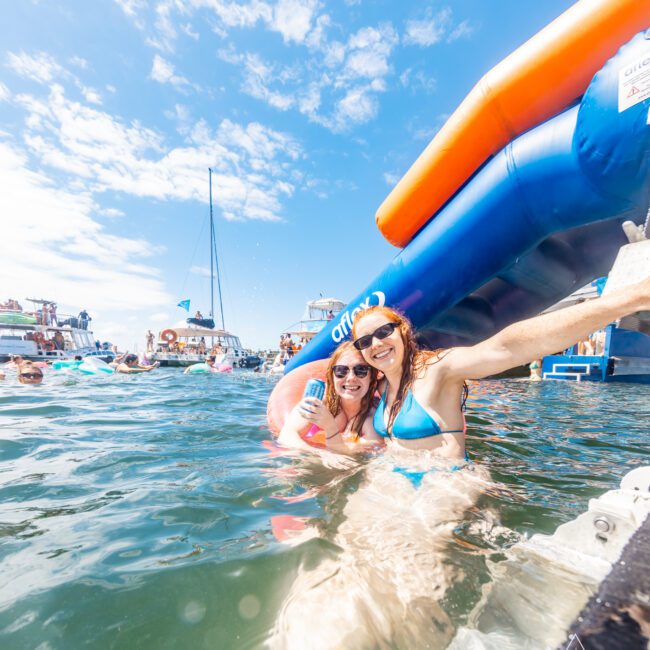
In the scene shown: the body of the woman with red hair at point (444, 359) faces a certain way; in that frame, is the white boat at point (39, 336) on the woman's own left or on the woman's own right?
on the woman's own right

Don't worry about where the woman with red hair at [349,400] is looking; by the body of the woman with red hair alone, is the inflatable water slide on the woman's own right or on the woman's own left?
on the woman's own left

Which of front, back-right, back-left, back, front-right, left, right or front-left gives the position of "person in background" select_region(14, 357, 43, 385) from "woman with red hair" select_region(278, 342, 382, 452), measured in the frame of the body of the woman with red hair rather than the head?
back-right

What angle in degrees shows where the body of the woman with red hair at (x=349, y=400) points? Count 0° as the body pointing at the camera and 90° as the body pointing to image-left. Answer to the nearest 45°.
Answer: approximately 0°
